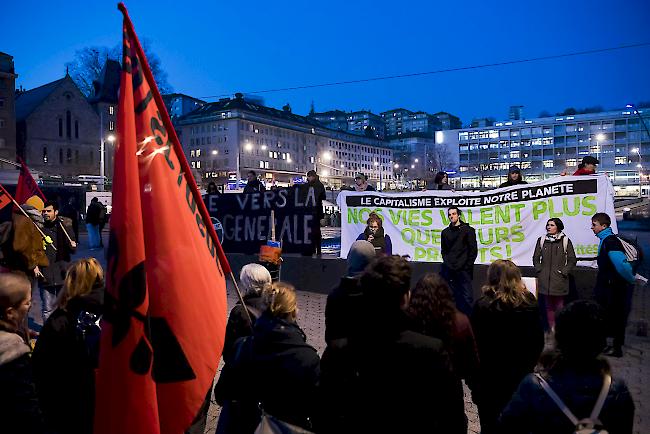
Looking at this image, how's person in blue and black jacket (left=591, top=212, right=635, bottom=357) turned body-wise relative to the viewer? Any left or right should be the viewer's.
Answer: facing to the left of the viewer

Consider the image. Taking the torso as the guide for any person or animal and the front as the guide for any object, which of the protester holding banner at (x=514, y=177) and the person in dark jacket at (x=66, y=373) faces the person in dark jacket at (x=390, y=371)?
the protester holding banner

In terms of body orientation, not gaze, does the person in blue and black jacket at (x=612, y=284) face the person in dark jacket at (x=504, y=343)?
no

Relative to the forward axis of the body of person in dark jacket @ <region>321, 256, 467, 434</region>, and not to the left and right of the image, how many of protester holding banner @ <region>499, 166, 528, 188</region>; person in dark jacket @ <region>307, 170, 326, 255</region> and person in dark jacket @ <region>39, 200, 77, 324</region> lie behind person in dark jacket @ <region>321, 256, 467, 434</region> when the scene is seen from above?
0

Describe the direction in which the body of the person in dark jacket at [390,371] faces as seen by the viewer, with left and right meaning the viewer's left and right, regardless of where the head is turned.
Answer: facing away from the viewer

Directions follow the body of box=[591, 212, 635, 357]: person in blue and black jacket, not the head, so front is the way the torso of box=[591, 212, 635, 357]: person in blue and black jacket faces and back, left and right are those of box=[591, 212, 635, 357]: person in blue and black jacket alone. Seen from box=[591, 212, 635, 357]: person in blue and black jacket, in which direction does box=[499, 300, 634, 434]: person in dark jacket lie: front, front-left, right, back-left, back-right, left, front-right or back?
left

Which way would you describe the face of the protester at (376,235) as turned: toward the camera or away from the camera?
toward the camera

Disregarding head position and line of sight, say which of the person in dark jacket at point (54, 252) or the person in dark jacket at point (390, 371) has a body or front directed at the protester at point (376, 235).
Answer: the person in dark jacket at point (390, 371)

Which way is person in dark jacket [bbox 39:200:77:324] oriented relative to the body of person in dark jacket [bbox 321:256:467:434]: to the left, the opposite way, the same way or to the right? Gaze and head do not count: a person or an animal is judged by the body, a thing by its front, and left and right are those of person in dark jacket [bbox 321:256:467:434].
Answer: the opposite way

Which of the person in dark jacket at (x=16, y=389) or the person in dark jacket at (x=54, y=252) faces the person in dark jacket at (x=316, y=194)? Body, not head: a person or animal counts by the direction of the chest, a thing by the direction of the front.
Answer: the person in dark jacket at (x=16, y=389)

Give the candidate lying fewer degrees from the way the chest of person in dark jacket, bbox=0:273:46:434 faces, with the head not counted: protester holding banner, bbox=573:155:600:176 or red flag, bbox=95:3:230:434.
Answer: the protester holding banner

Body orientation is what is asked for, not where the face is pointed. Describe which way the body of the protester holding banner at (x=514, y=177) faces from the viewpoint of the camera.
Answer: toward the camera

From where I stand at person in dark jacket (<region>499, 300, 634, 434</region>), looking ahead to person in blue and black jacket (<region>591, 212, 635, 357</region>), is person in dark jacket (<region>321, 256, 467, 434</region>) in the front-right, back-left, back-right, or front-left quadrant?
back-left

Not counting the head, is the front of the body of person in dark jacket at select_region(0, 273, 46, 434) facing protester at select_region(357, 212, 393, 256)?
yes

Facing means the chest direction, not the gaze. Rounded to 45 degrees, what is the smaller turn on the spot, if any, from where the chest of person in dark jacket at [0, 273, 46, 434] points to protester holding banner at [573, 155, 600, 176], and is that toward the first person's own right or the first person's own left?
approximately 45° to the first person's own right

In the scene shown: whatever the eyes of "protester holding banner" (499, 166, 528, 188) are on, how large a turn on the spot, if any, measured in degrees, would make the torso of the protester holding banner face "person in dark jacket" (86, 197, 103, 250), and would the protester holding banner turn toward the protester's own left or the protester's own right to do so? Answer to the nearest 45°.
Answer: approximately 90° to the protester's own right

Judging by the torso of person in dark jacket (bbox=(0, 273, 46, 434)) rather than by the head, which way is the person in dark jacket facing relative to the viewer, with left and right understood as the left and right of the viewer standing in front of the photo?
facing away from the viewer and to the right of the viewer
